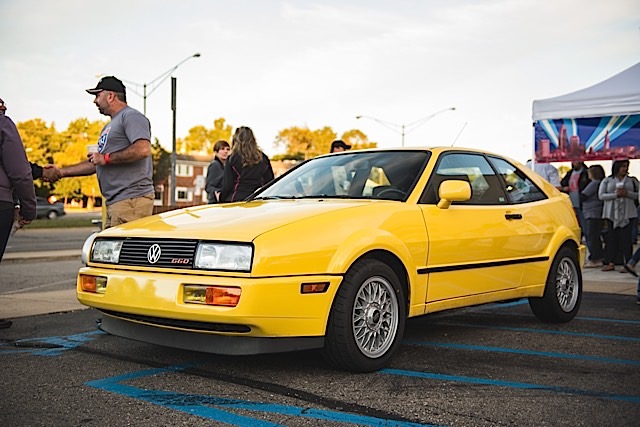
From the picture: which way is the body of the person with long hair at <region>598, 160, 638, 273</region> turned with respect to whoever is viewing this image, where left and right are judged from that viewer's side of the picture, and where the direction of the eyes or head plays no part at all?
facing the viewer

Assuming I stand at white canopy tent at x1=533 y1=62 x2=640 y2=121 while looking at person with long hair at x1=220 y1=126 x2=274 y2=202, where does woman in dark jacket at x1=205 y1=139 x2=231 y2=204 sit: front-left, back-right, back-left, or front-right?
front-right

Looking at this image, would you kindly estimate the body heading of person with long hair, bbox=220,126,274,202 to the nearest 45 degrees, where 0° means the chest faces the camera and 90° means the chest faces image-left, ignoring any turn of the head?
approximately 180°

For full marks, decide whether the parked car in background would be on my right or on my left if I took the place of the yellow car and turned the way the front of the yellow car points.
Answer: on my right

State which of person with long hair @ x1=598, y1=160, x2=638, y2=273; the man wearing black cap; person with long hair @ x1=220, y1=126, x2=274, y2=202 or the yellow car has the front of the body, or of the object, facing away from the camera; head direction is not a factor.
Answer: person with long hair @ x1=220, y1=126, x2=274, y2=202

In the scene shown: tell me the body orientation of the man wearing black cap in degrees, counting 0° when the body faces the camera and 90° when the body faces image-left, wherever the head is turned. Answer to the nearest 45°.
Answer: approximately 90°

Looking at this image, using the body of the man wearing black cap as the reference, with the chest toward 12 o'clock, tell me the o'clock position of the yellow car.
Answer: The yellow car is roughly at 8 o'clock from the man wearing black cap.

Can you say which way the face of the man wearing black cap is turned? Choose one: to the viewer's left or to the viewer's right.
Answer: to the viewer's left

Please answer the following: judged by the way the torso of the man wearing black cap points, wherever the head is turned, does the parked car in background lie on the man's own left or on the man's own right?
on the man's own right

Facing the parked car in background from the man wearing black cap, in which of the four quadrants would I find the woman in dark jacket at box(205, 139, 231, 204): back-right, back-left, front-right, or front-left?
front-right

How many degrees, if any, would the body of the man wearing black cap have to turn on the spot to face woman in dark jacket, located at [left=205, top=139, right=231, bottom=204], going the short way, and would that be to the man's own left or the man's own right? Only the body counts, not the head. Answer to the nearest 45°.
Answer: approximately 90° to the man's own right

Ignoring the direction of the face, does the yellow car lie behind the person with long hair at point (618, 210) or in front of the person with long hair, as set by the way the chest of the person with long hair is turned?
in front

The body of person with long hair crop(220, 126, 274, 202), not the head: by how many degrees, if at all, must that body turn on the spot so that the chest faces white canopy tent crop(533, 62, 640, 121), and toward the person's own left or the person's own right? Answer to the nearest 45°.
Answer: approximately 45° to the person's own right

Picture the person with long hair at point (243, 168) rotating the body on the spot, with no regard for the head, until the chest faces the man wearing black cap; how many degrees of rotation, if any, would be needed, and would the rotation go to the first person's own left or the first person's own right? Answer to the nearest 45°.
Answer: approximately 135° to the first person's own left

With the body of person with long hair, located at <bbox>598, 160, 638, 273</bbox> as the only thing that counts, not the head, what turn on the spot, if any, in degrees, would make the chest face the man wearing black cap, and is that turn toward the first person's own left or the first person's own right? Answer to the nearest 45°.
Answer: approximately 45° to the first person's own right
